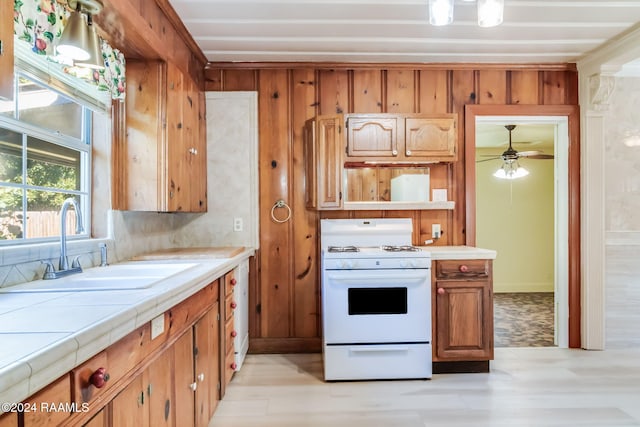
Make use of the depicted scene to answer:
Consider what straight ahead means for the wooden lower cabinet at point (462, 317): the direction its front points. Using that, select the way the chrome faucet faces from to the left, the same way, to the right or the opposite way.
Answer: to the left

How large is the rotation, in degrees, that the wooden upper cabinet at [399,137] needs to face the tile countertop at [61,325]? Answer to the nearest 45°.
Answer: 0° — it already faces it

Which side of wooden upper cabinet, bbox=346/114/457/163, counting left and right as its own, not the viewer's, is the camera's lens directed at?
front

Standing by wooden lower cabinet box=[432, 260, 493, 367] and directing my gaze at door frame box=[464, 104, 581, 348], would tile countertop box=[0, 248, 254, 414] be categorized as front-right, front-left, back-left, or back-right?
back-right

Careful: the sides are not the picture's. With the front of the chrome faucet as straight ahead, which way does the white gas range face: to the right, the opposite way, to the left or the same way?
to the right

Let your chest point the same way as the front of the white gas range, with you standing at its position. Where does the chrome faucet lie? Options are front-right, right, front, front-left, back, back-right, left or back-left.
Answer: front-right

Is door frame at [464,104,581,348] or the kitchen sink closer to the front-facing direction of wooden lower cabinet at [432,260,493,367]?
the kitchen sink

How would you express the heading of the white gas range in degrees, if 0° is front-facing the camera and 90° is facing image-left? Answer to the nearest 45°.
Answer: approximately 0°

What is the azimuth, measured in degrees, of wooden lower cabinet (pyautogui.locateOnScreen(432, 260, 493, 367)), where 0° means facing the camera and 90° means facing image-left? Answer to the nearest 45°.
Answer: approximately 0°

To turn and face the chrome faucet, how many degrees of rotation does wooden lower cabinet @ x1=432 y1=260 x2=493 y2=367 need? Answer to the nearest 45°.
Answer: approximately 45° to its right

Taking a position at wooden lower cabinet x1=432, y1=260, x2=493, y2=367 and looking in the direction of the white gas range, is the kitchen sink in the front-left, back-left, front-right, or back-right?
front-left

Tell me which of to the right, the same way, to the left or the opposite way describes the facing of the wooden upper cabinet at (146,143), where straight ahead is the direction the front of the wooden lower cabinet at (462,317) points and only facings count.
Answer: to the left

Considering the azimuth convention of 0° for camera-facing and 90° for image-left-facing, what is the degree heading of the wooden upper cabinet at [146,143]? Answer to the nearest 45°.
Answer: approximately 315°
